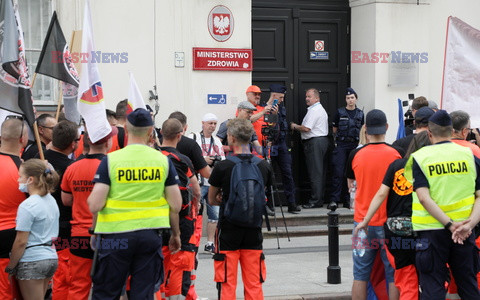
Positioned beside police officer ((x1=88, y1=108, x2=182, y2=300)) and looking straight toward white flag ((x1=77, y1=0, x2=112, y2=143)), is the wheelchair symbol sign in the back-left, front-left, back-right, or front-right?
front-right

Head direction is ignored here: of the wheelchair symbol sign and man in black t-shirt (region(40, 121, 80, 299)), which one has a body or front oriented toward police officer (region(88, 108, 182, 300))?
the wheelchair symbol sign

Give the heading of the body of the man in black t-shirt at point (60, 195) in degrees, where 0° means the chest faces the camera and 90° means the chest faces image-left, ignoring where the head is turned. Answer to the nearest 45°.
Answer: approximately 225°

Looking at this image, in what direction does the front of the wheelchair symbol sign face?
toward the camera

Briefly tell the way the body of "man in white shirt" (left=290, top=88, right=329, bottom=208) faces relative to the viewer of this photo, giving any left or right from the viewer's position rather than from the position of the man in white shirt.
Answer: facing to the left of the viewer

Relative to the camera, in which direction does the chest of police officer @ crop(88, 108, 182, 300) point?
away from the camera

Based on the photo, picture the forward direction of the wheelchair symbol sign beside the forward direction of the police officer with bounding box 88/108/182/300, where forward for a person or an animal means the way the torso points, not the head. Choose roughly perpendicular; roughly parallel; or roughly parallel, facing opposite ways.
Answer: roughly parallel, facing opposite ways

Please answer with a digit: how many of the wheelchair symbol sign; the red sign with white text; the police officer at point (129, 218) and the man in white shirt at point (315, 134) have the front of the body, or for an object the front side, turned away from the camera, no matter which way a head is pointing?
1

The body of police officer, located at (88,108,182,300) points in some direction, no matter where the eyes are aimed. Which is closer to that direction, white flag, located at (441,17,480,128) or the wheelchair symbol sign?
the wheelchair symbol sign

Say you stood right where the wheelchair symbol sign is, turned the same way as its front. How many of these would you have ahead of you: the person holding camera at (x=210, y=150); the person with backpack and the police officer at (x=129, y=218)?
3

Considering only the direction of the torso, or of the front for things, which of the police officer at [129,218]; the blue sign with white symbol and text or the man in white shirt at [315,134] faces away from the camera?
the police officer

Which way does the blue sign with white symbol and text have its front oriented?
toward the camera

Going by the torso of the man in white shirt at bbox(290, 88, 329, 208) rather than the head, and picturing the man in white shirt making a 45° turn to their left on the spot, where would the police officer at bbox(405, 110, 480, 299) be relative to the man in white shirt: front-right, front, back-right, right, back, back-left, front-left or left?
front-left

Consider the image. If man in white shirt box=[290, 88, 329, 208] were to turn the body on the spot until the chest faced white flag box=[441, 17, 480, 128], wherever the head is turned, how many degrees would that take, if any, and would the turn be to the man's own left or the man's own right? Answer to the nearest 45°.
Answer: approximately 135° to the man's own left

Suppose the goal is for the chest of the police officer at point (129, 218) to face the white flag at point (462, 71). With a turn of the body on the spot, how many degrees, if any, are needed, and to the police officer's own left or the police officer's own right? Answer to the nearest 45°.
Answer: approximately 45° to the police officer's own right
